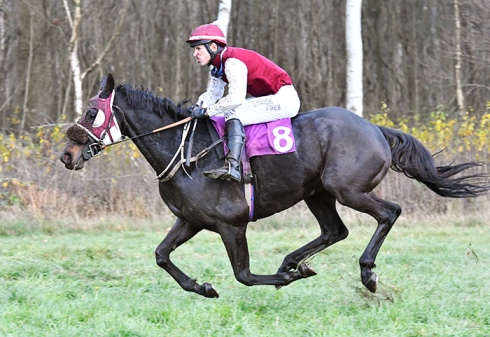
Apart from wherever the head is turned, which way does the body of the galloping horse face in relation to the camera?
to the viewer's left

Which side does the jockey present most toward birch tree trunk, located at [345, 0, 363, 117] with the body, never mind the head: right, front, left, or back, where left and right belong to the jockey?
right

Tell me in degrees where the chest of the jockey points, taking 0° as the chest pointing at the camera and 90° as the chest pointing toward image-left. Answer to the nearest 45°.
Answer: approximately 90°

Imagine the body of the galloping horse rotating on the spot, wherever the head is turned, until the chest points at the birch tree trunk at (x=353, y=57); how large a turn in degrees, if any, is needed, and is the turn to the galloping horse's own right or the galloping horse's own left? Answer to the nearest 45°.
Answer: approximately 90° to the galloping horse's own right
